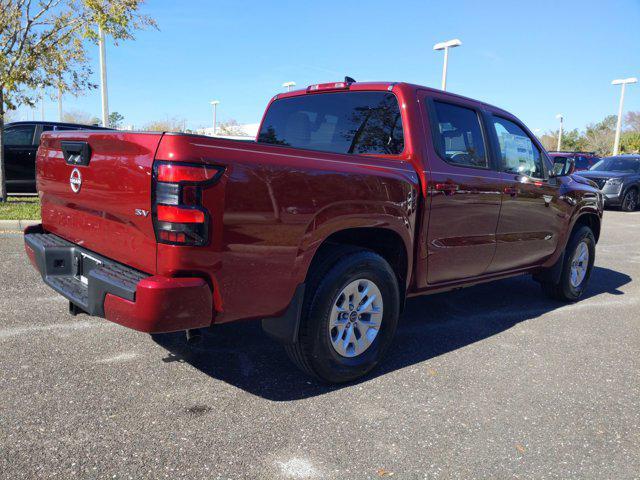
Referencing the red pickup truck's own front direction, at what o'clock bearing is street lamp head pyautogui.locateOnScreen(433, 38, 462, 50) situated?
The street lamp head is roughly at 11 o'clock from the red pickup truck.

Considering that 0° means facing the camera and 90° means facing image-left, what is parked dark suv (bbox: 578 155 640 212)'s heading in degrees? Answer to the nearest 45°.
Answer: approximately 45°

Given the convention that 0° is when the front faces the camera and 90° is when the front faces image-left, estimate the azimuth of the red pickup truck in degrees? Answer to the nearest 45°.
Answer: approximately 225°

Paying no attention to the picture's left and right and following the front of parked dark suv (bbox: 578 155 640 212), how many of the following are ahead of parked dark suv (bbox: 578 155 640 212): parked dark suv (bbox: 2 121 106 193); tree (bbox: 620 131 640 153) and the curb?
2

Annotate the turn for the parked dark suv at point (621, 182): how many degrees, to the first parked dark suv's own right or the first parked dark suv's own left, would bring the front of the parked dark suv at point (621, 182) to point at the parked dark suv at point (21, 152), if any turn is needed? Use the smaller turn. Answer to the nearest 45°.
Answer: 0° — it already faces it

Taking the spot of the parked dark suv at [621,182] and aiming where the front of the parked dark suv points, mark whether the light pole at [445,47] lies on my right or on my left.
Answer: on my right

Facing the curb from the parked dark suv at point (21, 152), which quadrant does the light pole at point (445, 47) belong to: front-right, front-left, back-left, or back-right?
back-left

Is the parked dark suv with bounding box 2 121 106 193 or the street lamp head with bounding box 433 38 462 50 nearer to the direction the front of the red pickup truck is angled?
the street lamp head

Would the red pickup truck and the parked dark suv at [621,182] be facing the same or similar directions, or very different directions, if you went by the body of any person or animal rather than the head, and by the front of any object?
very different directions
